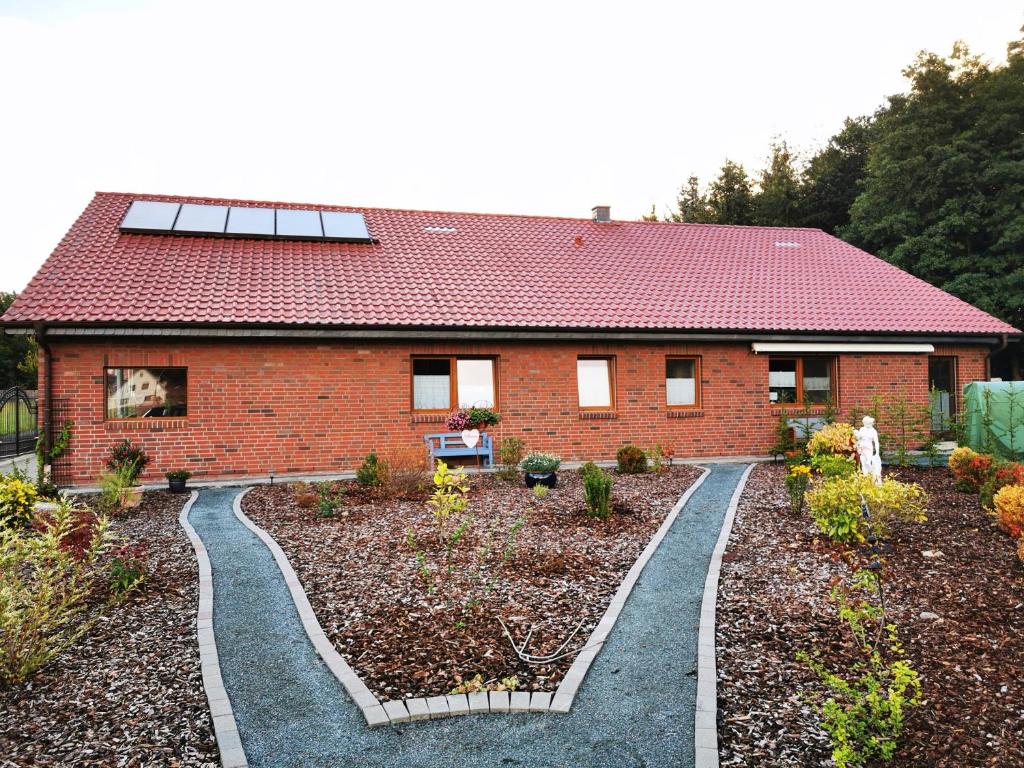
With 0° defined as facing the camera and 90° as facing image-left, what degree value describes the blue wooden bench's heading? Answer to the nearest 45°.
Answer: approximately 0°

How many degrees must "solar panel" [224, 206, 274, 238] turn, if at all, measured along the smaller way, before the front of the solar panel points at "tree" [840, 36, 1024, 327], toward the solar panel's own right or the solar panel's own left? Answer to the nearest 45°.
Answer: approximately 90° to the solar panel's own left

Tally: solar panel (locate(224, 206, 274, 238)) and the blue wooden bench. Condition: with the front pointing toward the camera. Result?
2

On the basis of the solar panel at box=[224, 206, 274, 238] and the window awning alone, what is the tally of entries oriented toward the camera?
2

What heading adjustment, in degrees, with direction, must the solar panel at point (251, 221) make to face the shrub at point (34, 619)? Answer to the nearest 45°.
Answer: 0° — it already faces it

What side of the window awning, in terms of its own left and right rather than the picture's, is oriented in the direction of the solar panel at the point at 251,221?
right

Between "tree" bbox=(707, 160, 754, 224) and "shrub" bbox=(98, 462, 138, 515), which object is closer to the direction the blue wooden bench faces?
the shrub

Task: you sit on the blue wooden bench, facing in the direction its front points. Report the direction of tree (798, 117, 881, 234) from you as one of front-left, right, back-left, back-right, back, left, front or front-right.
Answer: back-left
